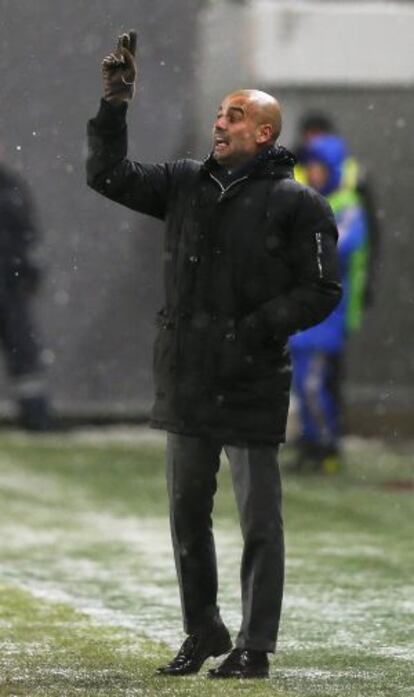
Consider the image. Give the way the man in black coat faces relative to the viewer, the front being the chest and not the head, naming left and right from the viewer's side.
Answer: facing the viewer and to the left of the viewer

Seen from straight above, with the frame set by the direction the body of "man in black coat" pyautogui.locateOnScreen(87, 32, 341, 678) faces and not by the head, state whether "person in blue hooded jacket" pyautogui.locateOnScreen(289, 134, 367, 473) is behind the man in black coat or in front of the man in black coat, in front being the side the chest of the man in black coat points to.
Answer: behind

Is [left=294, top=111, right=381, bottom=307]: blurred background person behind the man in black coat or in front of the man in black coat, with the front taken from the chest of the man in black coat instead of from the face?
behind

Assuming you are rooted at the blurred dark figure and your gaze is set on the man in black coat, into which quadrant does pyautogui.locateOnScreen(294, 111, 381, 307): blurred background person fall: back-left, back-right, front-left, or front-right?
front-left

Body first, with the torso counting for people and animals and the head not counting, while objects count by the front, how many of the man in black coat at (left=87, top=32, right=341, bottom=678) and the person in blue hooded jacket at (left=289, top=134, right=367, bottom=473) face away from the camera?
0

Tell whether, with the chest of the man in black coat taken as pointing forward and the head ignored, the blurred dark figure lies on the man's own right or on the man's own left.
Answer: on the man's own right
